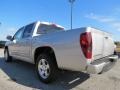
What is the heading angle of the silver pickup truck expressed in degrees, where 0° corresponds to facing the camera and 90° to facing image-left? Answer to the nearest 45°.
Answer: approximately 135°
